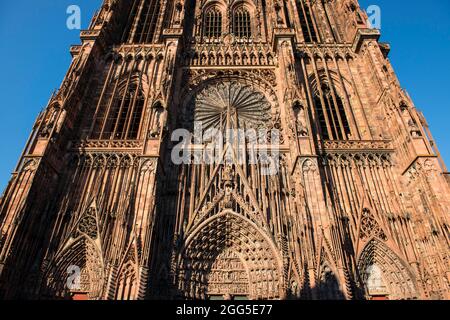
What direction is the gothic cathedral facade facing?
toward the camera
